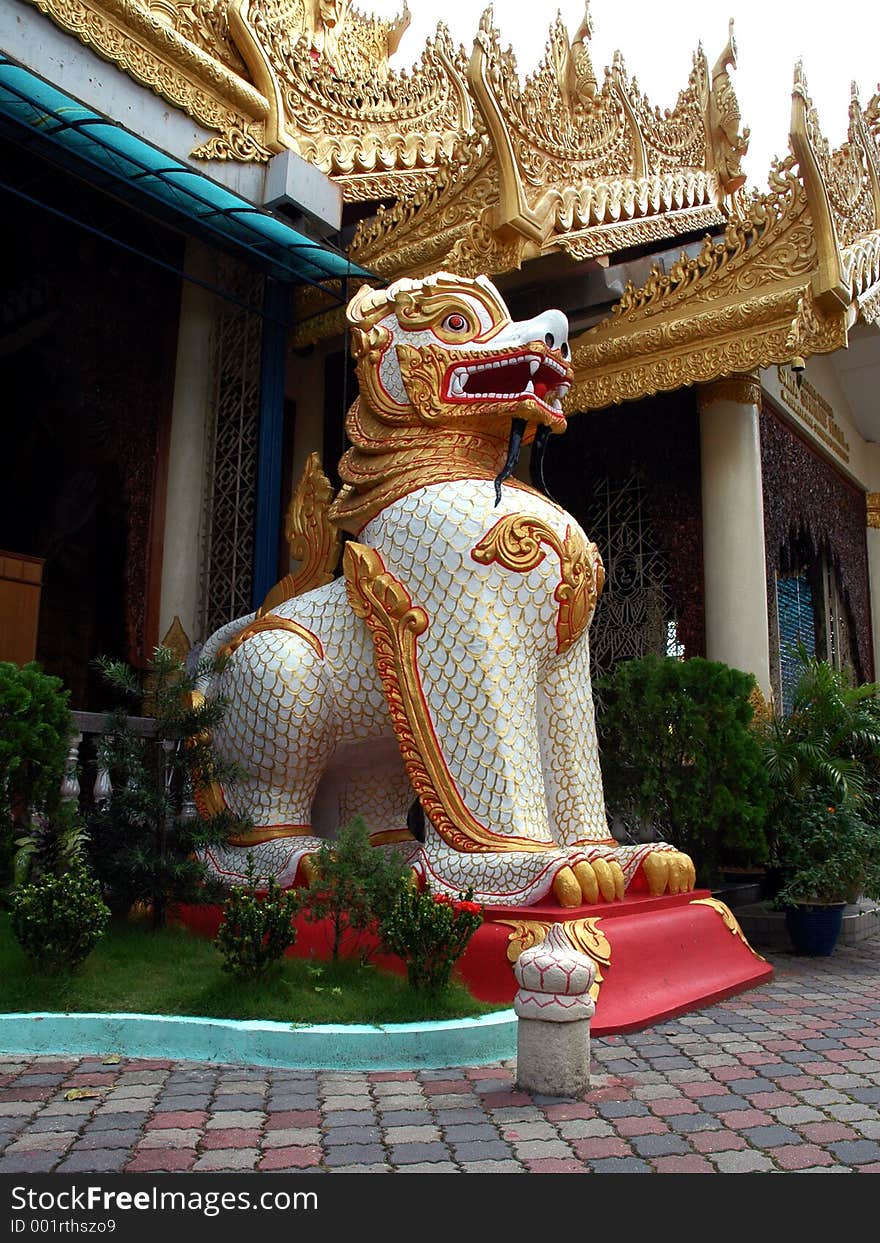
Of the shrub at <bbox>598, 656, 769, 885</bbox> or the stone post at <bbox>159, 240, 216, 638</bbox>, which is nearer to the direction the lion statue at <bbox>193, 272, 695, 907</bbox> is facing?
the shrub

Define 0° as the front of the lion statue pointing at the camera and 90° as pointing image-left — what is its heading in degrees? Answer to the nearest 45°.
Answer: approximately 315°

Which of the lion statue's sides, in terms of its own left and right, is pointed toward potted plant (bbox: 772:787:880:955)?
left

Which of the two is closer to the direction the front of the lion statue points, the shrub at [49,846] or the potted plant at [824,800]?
the potted plant

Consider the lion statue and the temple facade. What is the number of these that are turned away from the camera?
0

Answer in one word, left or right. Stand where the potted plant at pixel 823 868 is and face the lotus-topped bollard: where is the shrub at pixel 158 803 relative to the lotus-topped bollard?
right

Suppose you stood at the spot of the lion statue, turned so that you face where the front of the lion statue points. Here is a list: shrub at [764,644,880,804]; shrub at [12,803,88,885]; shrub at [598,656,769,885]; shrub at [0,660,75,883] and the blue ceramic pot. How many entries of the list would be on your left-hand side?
3
